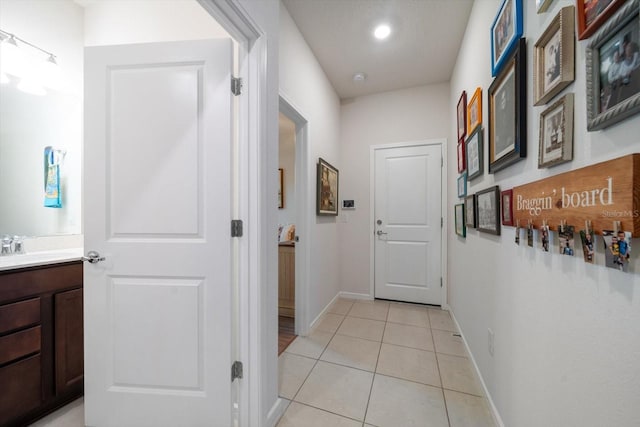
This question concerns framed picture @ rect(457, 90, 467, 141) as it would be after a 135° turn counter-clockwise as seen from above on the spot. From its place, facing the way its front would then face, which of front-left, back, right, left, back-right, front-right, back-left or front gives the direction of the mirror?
right

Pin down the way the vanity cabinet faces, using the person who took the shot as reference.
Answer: facing the viewer and to the right of the viewer

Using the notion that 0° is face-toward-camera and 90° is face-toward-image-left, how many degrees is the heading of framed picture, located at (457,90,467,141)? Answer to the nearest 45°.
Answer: approximately 90°

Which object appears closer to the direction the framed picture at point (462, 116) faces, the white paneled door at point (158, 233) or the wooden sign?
the white paneled door

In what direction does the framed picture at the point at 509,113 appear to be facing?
to the viewer's left

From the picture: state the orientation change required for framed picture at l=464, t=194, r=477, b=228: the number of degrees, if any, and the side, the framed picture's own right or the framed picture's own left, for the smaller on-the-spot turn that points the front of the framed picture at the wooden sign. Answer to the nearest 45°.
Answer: approximately 90° to the framed picture's own left

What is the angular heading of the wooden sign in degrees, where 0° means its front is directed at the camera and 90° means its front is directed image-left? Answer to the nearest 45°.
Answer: approximately 45°

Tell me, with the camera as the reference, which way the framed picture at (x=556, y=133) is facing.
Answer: facing the viewer and to the left of the viewer

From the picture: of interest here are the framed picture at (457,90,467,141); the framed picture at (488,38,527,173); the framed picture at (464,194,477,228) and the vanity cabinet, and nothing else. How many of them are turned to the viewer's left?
3

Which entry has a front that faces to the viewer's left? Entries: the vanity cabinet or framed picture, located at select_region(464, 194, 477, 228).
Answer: the framed picture

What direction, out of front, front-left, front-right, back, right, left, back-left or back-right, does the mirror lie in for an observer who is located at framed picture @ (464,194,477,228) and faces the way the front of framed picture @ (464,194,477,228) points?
front-left

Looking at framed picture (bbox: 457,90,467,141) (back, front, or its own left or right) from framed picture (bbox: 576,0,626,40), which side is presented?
left

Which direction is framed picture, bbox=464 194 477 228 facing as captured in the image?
to the viewer's left

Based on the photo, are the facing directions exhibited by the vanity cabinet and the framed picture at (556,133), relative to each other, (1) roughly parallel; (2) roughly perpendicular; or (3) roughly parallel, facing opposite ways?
roughly parallel, facing opposite ways
